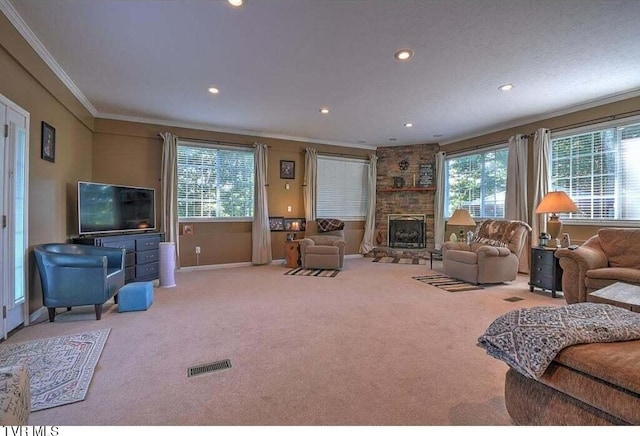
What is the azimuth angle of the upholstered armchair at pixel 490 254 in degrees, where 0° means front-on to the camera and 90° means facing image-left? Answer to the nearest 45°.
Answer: approximately 45°

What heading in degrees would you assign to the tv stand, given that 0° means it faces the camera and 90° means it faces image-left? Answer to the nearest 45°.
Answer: approximately 315°

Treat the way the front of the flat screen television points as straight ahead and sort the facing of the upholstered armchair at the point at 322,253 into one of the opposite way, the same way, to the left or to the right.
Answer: to the right

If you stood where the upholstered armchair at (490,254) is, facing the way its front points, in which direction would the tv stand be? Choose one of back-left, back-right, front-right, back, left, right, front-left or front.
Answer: front

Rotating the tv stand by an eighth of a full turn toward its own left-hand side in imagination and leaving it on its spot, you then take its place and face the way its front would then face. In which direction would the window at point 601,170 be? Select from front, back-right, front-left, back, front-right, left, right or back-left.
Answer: front-right

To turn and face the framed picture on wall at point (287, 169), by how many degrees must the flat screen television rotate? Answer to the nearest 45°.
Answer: approximately 45° to its left

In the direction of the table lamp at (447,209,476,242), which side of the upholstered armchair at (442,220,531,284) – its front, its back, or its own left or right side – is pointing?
right

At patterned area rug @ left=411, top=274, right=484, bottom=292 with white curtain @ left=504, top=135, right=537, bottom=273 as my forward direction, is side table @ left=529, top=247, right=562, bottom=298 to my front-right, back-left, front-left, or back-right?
front-right

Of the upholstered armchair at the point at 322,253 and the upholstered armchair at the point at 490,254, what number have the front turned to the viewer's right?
0

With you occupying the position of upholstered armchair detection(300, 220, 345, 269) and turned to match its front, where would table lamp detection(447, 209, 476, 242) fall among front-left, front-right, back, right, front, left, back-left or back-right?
left

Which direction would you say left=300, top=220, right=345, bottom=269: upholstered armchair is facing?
toward the camera

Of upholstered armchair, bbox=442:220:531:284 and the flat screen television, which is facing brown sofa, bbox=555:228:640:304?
the flat screen television

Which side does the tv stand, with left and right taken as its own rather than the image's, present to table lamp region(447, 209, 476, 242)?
front

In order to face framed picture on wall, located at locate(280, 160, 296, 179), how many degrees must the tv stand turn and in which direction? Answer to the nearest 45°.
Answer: approximately 45° to its left

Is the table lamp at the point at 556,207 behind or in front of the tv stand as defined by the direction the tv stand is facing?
in front

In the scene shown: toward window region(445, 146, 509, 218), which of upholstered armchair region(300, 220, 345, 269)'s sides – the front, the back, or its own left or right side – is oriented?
left

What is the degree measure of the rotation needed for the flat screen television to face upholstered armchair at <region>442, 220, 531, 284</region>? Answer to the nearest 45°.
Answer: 0° — it already faces it
